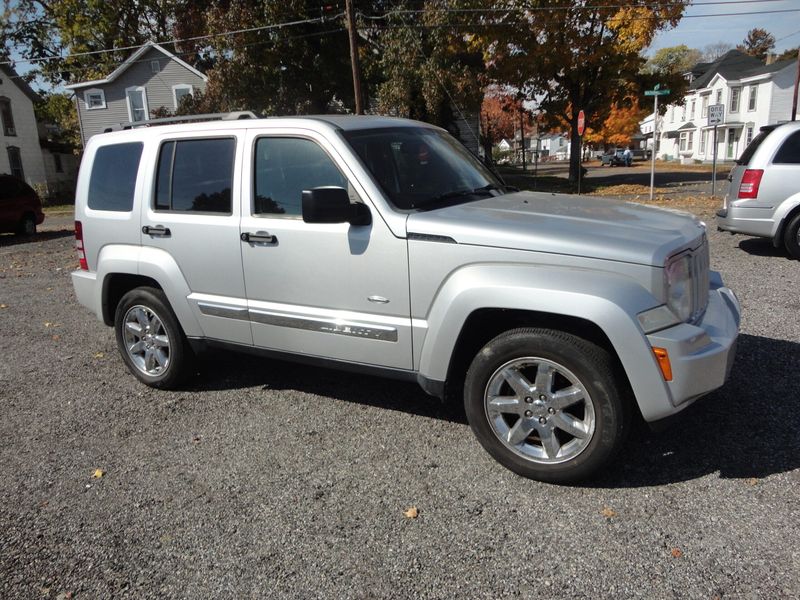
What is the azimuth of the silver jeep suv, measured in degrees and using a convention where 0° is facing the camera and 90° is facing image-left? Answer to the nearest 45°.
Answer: approximately 315°

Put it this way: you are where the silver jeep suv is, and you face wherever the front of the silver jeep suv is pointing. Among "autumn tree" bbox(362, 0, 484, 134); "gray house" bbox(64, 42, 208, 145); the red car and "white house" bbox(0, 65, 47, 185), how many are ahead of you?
0

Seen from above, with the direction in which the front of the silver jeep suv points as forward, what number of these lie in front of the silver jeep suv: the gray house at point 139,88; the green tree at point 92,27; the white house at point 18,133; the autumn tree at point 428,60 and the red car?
0

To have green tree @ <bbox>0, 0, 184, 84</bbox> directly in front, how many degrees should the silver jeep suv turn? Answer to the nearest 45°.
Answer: approximately 180°

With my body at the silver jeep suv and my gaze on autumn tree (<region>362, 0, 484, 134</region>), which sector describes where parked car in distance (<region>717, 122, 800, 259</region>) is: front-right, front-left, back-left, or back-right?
front-right

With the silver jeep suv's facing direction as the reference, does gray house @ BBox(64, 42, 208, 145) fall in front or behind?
behind

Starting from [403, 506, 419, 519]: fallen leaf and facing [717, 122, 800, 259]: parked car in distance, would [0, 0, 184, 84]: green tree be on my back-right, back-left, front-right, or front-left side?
front-left

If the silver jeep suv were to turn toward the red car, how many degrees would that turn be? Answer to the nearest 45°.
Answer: approximately 180°

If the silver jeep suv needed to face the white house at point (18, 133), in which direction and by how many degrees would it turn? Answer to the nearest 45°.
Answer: approximately 180°

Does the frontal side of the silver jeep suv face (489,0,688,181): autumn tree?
no

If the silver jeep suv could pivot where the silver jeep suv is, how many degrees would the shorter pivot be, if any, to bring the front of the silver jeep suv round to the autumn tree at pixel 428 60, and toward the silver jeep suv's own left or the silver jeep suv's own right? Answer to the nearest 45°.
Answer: approximately 135° to the silver jeep suv's own left

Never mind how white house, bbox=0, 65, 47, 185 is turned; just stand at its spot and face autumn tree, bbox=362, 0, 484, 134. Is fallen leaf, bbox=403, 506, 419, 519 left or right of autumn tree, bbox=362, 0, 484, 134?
right

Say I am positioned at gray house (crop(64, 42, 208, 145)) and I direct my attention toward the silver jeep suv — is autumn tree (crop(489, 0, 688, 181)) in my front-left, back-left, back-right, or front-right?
front-left

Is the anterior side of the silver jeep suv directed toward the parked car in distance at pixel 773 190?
no
